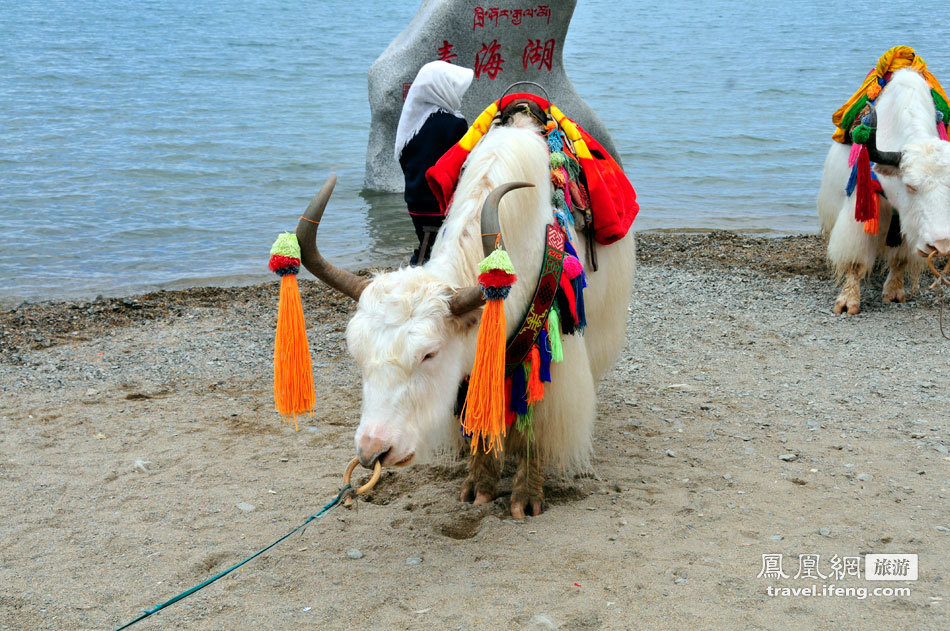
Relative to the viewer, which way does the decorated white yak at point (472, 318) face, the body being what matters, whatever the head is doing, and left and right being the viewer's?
facing the viewer and to the left of the viewer

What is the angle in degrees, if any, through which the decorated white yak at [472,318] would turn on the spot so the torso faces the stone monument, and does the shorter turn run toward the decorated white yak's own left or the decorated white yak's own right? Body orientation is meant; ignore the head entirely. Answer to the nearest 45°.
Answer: approximately 135° to the decorated white yak's own right

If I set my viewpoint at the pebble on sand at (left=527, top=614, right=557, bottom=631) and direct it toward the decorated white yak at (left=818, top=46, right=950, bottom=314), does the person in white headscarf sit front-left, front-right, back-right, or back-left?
front-left

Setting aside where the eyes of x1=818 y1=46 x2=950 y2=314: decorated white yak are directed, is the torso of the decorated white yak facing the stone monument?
no

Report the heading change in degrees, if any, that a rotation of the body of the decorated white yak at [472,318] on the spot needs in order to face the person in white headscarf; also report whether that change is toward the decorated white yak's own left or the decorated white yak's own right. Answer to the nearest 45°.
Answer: approximately 135° to the decorated white yak's own right
